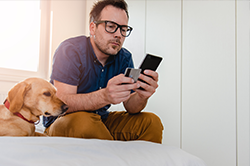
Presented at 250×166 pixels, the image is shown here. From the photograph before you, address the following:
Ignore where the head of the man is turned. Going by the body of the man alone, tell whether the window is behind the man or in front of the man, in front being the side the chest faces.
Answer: behind

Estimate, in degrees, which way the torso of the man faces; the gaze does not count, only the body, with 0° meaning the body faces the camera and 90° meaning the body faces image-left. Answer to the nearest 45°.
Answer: approximately 315°
